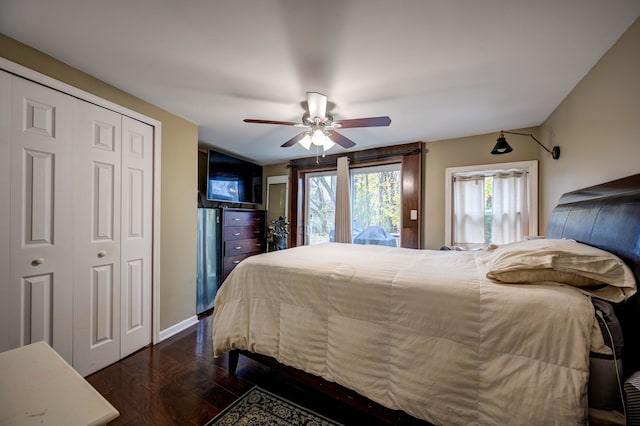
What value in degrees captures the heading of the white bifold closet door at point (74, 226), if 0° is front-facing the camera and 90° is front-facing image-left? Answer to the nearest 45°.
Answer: approximately 315°

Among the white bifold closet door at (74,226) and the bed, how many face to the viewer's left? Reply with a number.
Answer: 1

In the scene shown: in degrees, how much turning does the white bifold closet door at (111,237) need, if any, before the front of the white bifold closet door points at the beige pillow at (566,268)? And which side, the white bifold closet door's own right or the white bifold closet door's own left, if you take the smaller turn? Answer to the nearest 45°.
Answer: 0° — it already faces it

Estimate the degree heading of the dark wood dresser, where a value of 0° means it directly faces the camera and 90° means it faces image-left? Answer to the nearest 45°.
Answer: approximately 315°

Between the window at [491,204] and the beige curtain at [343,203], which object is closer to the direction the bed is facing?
the beige curtain

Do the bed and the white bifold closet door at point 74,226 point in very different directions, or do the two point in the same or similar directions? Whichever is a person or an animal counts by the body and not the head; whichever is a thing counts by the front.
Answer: very different directions

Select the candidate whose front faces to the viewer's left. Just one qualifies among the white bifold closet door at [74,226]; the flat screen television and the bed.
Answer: the bed

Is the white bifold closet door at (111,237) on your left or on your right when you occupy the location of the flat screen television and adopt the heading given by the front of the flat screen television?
on your right

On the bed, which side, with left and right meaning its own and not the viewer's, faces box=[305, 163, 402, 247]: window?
right

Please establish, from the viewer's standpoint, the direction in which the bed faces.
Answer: facing to the left of the viewer
